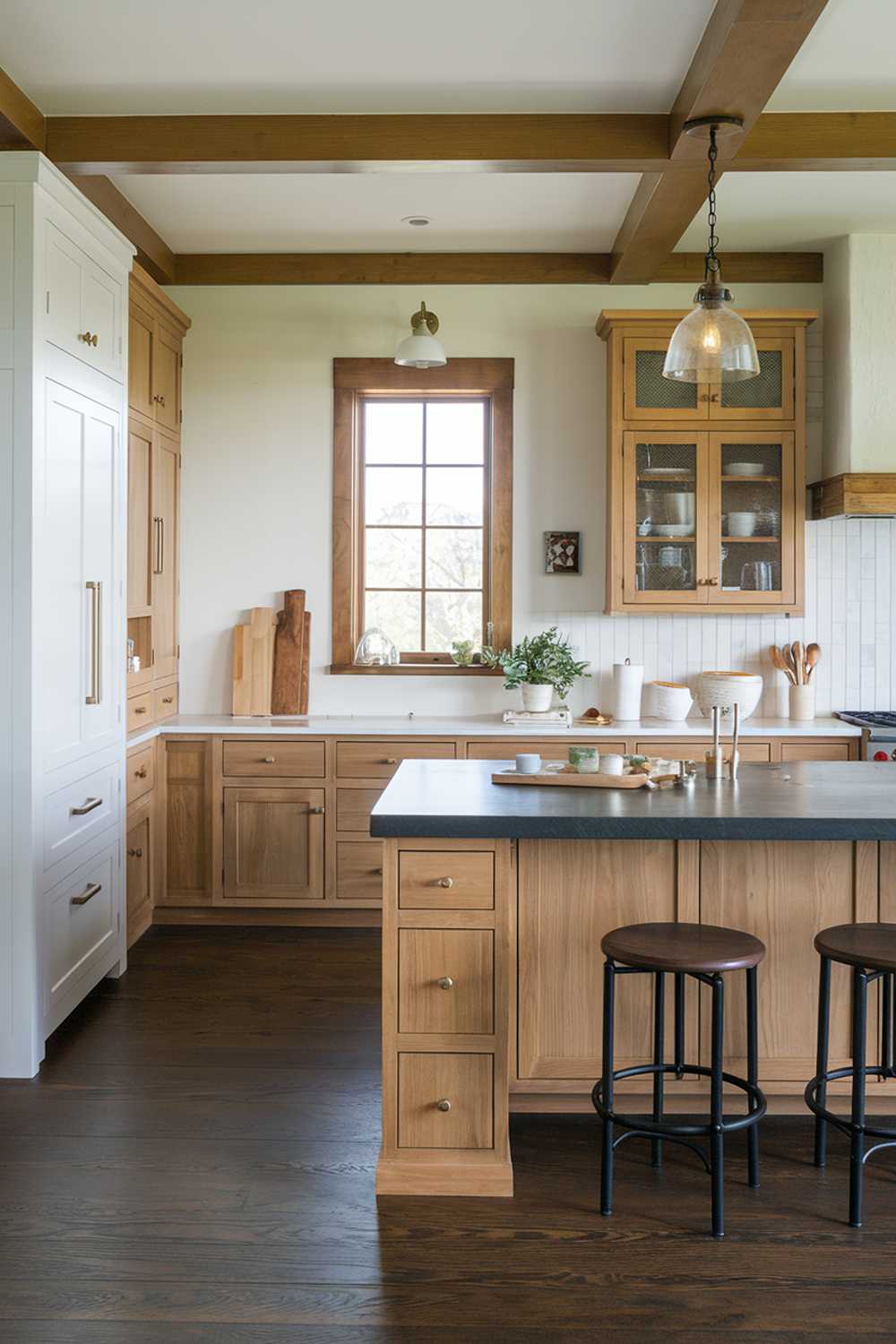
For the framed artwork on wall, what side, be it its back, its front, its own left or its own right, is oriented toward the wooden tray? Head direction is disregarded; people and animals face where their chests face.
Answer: front

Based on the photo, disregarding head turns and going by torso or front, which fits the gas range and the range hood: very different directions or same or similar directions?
same or similar directions

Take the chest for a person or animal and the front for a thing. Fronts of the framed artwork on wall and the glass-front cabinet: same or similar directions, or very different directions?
same or similar directions

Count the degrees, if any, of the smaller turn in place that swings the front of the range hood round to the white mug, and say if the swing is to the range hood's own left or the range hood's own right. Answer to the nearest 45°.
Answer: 0° — it already faces it

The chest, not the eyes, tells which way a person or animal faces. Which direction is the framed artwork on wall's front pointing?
toward the camera

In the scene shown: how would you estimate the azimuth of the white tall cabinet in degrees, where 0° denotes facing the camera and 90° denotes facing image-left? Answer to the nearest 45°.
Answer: approximately 270°

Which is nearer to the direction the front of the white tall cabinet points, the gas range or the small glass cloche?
the gas range

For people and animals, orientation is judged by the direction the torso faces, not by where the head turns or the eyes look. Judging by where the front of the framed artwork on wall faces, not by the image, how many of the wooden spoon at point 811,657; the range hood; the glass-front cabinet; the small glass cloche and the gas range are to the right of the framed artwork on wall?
1

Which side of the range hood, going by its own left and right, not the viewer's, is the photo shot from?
front

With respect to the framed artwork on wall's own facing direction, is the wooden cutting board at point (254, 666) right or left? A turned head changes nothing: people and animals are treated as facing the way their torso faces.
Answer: on its right

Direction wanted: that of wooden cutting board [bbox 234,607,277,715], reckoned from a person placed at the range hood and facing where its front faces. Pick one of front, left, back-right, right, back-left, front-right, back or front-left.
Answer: right

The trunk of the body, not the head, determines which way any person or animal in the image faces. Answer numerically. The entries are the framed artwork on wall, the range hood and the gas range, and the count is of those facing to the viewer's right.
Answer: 0

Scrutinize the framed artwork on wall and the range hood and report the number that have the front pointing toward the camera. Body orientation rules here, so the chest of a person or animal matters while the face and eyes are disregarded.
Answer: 2

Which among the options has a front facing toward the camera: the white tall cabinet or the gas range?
the gas range

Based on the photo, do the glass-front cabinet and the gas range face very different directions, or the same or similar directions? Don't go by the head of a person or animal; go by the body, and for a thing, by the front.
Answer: same or similar directions

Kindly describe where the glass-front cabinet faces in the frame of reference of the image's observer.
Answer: facing the viewer
